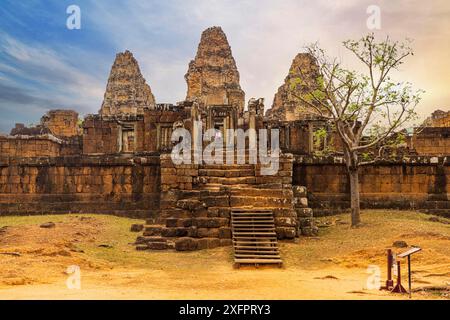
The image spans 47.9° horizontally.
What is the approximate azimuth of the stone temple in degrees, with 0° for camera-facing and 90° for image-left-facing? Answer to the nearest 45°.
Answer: approximately 0°
